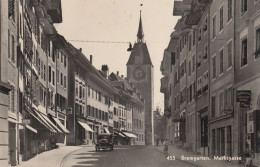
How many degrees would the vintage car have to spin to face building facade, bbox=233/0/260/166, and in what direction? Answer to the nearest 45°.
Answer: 0° — it already faces it

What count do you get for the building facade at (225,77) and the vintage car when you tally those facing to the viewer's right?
0

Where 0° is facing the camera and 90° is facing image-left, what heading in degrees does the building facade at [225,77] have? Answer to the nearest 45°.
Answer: approximately 45°

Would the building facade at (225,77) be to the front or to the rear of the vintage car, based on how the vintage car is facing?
to the front

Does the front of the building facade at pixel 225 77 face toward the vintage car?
no

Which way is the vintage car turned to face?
toward the camera
